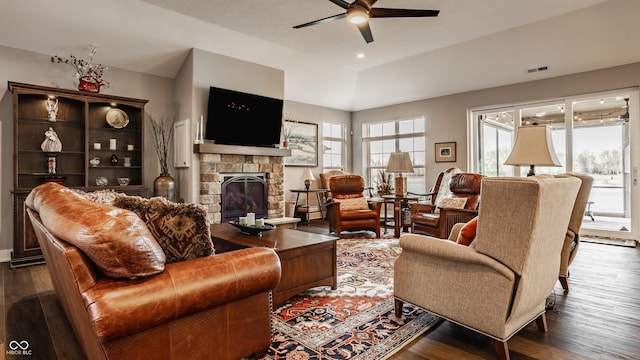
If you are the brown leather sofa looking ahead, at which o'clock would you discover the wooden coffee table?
The wooden coffee table is roughly at 12 o'clock from the brown leather sofa.

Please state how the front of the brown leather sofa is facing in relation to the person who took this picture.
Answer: facing away from the viewer and to the right of the viewer

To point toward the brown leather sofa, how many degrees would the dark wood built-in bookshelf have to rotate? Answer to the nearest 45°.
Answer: approximately 45° to its right

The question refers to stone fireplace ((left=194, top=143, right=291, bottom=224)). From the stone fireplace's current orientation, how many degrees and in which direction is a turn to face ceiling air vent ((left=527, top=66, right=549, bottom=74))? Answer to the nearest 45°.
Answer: approximately 45° to its left

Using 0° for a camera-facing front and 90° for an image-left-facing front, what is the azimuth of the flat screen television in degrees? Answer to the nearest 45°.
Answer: approximately 315°

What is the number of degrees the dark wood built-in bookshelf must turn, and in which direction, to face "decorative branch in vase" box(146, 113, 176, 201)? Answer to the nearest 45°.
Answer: approximately 45° to its left

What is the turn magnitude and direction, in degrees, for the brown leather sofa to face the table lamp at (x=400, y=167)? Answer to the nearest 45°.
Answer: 0° — it already faces it

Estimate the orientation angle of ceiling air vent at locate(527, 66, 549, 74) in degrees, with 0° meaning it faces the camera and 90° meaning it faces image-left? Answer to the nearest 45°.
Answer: approximately 45°

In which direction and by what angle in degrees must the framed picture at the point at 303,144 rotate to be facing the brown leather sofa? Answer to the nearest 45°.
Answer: approximately 45° to its right

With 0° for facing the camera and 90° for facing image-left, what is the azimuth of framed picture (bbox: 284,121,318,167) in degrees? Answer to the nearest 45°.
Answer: approximately 315°
